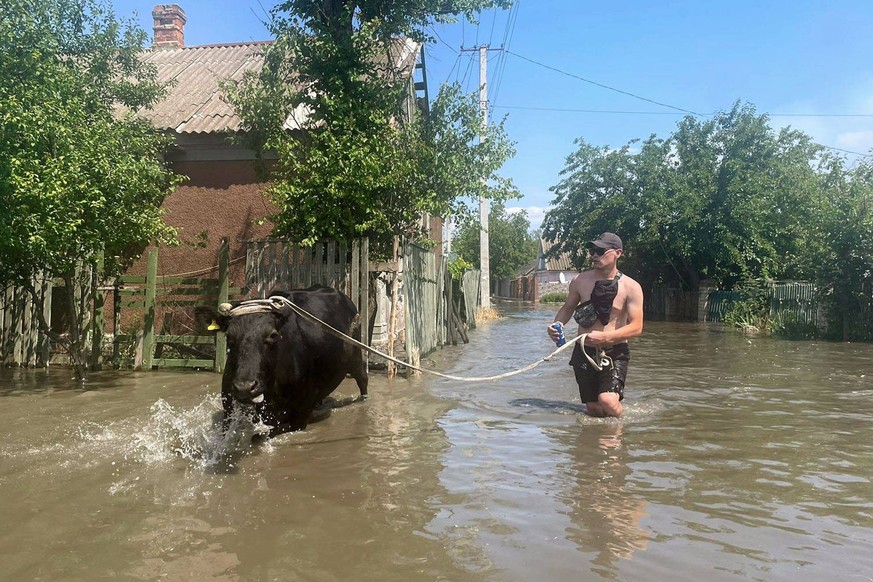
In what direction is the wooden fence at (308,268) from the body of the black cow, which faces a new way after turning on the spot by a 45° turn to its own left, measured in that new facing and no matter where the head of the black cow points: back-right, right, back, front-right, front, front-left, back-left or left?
back

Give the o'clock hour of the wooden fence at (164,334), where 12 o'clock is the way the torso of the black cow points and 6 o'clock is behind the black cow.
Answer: The wooden fence is roughly at 4 o'clock from the black cow.

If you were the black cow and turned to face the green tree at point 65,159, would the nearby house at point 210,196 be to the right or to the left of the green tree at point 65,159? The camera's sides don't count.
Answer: right

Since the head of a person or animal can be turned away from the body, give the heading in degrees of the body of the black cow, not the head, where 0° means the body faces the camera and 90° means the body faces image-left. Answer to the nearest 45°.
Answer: approximately 45°

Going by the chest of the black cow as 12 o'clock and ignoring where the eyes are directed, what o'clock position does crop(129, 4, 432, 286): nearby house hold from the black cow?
The nearby house is roughly at 4 o'clock from the black cow.

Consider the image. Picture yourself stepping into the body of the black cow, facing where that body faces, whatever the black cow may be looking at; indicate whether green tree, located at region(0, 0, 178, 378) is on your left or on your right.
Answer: on your right

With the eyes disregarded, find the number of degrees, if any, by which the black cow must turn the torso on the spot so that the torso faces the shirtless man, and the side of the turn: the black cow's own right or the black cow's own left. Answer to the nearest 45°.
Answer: approximately 135° to the black cow's own left

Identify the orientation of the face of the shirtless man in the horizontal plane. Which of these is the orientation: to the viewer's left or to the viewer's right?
to the viewer's left

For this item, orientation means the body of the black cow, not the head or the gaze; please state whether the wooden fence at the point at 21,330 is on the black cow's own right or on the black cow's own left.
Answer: on the black cow's own right
